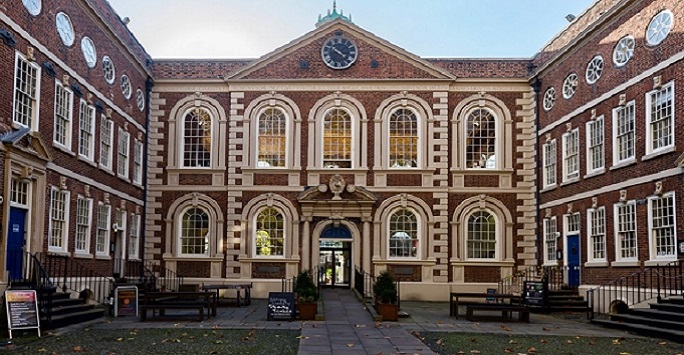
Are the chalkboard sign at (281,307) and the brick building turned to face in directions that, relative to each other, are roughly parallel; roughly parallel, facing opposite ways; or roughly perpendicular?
roughly parallel

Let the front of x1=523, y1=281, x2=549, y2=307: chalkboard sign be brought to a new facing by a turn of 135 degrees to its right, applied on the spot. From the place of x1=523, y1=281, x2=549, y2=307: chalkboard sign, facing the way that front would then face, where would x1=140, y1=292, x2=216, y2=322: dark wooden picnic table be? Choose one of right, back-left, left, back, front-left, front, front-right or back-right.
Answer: left

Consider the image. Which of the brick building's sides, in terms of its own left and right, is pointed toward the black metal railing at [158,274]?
right

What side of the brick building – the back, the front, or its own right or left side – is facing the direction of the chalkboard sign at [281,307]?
front

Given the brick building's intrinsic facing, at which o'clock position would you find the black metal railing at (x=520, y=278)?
The black metal railing is roughly at 9 o'clock from the brick building.

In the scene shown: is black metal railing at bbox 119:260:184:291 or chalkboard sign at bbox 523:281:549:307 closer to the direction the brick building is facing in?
the chalkboard sign

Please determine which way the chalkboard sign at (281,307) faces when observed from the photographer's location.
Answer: facing the viewer

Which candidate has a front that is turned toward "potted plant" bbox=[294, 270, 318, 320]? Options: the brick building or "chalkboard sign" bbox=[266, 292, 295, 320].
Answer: the brick building

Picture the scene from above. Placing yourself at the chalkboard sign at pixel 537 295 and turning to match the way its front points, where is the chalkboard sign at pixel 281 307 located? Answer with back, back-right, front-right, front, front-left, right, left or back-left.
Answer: front-right

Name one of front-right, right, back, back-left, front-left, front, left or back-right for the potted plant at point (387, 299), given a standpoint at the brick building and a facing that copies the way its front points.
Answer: front

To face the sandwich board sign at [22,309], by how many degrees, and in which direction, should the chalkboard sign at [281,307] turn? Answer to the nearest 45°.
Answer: approximately 45° to its right

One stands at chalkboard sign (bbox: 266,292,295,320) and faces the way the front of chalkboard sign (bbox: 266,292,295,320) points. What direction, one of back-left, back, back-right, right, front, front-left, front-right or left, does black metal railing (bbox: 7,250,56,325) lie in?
right

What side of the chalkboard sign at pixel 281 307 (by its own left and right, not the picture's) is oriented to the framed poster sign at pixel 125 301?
right

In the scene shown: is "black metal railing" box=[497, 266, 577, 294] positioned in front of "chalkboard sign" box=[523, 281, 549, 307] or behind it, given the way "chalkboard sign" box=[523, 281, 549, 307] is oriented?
behind

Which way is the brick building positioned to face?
toward the camera

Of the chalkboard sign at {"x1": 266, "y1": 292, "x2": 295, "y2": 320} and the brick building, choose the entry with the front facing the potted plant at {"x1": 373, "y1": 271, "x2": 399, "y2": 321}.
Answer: the brick building
